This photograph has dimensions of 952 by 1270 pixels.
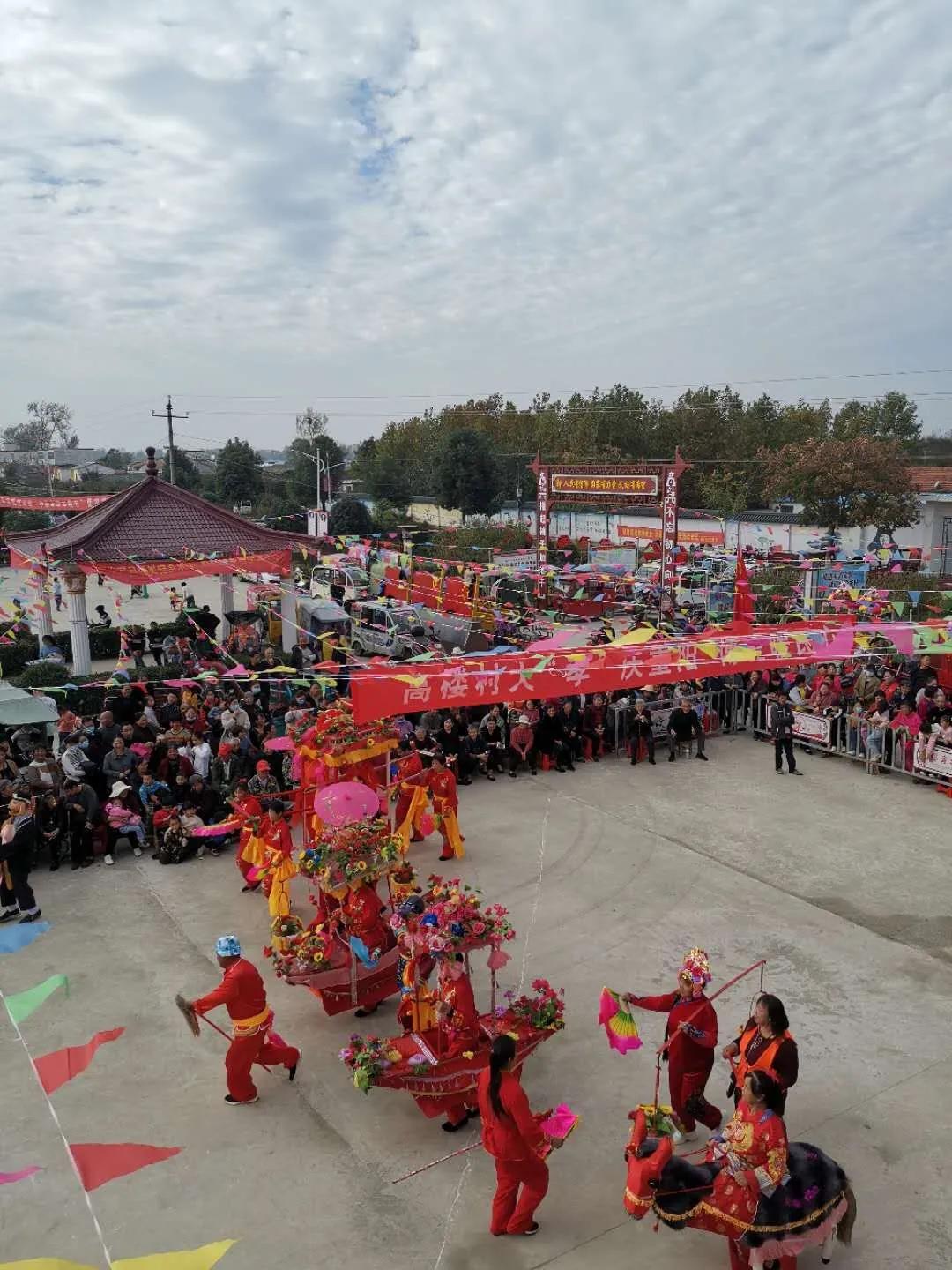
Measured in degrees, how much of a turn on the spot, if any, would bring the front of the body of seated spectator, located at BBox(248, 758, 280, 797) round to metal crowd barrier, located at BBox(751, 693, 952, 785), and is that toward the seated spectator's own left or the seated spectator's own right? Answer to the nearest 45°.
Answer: approximately 45° to the seated spectator's own left

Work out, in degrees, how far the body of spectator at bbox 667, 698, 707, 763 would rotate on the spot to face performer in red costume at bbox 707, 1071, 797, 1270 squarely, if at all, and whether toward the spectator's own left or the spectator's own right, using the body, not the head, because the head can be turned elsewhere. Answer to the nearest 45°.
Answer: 0° — they already face them

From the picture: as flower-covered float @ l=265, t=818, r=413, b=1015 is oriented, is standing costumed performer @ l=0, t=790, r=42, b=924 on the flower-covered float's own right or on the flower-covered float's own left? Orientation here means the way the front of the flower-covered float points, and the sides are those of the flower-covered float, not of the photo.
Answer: on the flower-covered float's own right

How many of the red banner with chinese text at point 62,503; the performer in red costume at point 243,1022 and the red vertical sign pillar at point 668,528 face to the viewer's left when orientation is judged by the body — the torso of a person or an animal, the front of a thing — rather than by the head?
1

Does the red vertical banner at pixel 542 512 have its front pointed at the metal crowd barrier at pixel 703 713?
yes

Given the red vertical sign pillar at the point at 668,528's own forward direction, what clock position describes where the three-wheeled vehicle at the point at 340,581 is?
The three-wheeled vehicle is roughly at 3 o'clock from the red vertical sign pillar.

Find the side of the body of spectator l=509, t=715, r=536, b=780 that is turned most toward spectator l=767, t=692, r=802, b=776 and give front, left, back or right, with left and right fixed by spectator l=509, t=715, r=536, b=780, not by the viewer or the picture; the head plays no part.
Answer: left

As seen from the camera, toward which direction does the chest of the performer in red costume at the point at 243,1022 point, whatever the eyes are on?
to the viewer's left

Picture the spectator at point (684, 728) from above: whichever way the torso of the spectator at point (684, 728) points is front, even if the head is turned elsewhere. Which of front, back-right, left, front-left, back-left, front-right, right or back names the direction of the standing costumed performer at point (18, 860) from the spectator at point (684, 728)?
front-right

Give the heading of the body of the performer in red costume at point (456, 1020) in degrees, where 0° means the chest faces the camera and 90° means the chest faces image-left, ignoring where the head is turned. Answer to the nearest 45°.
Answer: approximately 45°

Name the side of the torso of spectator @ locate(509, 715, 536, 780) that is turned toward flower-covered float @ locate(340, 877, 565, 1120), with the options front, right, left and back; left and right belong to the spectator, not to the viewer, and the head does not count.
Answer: front

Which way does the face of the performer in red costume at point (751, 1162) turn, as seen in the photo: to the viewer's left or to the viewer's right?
to the viewer's left

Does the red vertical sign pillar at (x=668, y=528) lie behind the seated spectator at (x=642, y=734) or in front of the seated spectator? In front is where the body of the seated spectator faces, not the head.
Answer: behind

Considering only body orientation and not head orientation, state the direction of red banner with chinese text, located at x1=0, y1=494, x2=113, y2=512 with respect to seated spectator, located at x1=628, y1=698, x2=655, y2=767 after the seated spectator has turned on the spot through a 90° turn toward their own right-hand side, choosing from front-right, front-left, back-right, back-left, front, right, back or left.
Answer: front-right
